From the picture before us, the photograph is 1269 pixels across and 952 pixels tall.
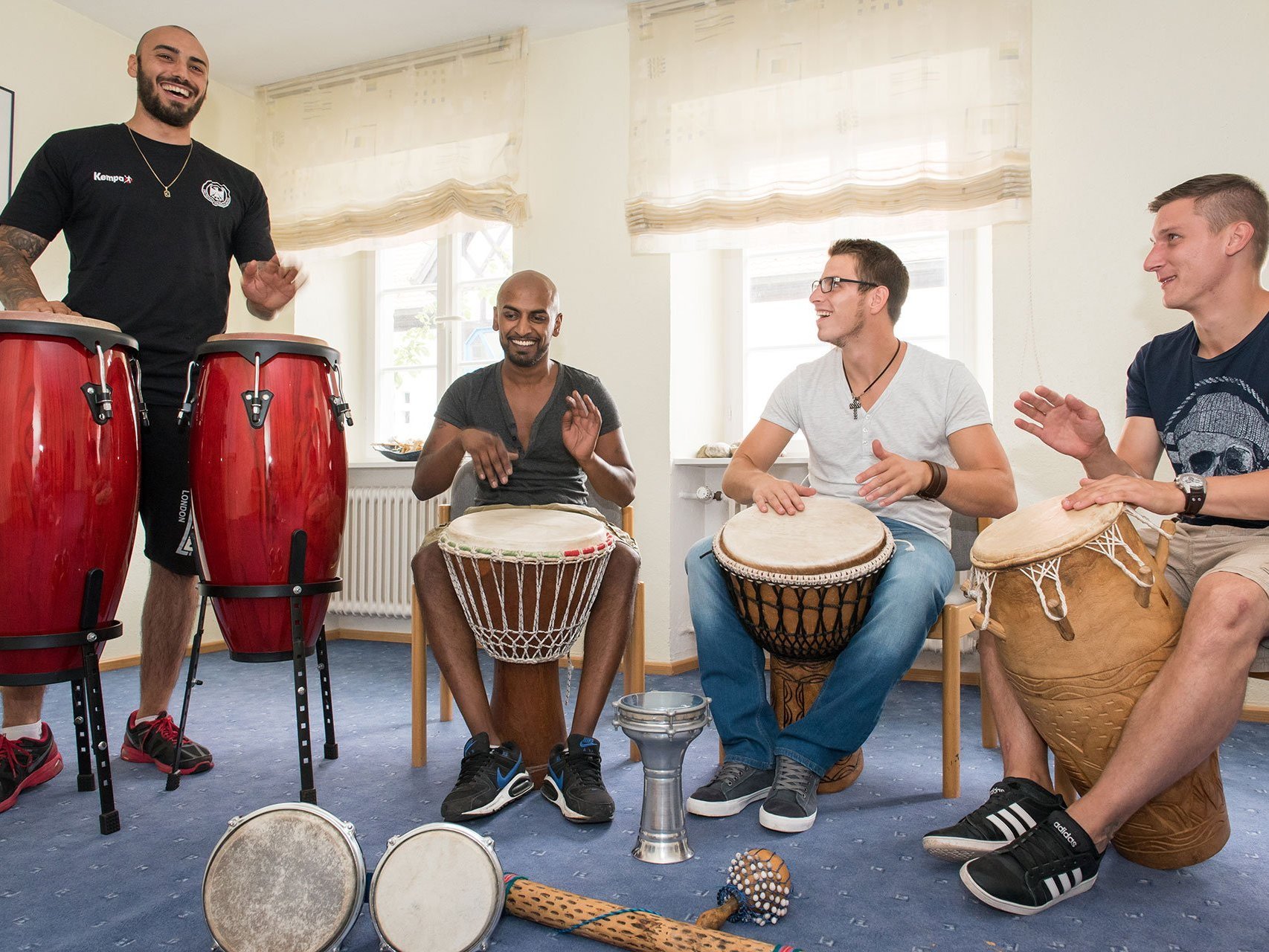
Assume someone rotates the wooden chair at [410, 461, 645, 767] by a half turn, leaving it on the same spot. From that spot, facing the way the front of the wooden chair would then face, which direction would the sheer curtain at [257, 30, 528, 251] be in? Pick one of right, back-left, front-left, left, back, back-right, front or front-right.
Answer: front

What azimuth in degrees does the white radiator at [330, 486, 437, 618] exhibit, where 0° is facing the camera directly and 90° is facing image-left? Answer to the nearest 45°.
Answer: approximately 0°

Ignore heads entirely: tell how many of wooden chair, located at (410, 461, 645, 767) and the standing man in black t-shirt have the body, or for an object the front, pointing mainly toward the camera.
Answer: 2

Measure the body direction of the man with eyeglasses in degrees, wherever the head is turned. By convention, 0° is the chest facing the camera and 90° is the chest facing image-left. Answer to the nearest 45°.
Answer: approximately 45°

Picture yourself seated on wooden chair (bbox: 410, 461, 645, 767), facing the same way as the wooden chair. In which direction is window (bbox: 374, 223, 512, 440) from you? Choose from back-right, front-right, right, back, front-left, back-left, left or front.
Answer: back

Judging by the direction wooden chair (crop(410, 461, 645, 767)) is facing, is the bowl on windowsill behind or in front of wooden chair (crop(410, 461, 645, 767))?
behind

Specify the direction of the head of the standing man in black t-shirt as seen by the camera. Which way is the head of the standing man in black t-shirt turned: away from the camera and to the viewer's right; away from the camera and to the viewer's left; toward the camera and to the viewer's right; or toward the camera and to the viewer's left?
toward the camera and to the viewer's right

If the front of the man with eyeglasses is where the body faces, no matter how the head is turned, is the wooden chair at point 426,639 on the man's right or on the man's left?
on the man's right
